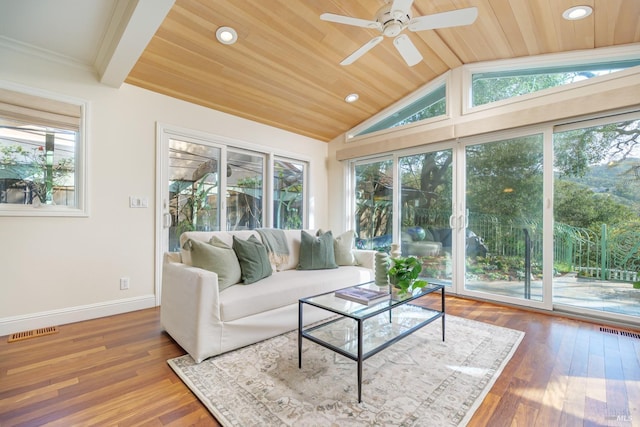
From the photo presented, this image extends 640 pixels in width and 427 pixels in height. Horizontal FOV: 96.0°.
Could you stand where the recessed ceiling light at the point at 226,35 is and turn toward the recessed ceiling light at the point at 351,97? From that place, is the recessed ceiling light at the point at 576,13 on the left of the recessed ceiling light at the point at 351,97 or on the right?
right

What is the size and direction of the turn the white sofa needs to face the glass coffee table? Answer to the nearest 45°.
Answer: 0° — it already faces it

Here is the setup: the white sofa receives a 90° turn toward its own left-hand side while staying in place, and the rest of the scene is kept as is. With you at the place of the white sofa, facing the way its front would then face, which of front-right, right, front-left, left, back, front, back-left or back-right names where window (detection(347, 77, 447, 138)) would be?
front

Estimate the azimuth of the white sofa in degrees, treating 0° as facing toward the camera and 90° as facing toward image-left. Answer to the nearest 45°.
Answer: approximately 315°

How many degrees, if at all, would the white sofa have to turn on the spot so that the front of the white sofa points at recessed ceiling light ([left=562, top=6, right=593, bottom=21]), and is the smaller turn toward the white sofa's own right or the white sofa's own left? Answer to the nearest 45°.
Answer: approximately 45° to the white sofa's own left

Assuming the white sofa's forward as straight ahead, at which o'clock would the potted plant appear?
The potted plant is roughly at 11 o'clock from the white sofa.

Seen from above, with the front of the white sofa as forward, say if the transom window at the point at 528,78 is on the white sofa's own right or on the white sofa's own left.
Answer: on the white sofa's own left
